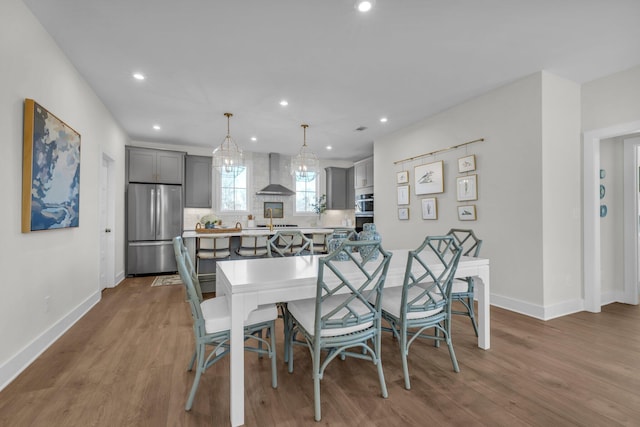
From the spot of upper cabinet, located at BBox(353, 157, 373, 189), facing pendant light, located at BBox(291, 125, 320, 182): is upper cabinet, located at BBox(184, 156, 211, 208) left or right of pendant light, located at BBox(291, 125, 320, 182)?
right

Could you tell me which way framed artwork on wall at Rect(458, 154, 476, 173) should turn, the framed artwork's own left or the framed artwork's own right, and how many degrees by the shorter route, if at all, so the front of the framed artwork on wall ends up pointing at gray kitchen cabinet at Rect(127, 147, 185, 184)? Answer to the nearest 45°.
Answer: approximately 45° to the framed artwork's own right

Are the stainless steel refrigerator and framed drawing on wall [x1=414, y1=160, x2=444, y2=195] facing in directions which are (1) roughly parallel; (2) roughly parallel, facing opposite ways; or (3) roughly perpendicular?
roughly perpendicular

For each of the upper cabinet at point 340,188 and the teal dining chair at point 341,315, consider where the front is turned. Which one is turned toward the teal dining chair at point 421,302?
the upper cabinet

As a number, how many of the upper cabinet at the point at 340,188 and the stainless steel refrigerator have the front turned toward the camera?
2

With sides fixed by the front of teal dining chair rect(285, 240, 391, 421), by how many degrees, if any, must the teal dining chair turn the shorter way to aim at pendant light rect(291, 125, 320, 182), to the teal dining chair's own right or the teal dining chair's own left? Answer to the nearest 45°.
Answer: approximately 45° to the teal dining chair's own right

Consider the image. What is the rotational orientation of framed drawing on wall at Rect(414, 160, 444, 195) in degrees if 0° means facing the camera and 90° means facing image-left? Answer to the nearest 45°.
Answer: approximately 45°

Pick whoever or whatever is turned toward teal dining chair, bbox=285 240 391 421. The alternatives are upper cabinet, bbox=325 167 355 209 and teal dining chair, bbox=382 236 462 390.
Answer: the upper cabinet

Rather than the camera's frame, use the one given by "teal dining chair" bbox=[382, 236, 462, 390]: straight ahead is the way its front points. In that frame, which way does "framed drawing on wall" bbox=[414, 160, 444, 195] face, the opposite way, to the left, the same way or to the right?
to the left
